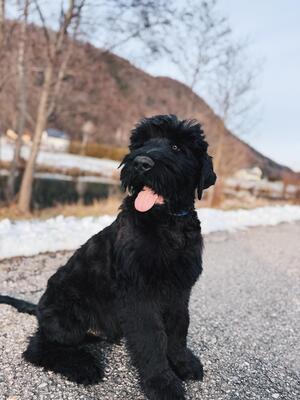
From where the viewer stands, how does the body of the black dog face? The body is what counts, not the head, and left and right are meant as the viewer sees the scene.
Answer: facing the viewer and to the right of the viewer

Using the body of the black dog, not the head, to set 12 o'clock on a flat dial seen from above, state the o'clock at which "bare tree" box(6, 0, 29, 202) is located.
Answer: The bare tree is roughly at 7 o'clock from the black dog.

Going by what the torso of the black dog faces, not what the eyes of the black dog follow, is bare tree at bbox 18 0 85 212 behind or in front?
behind
